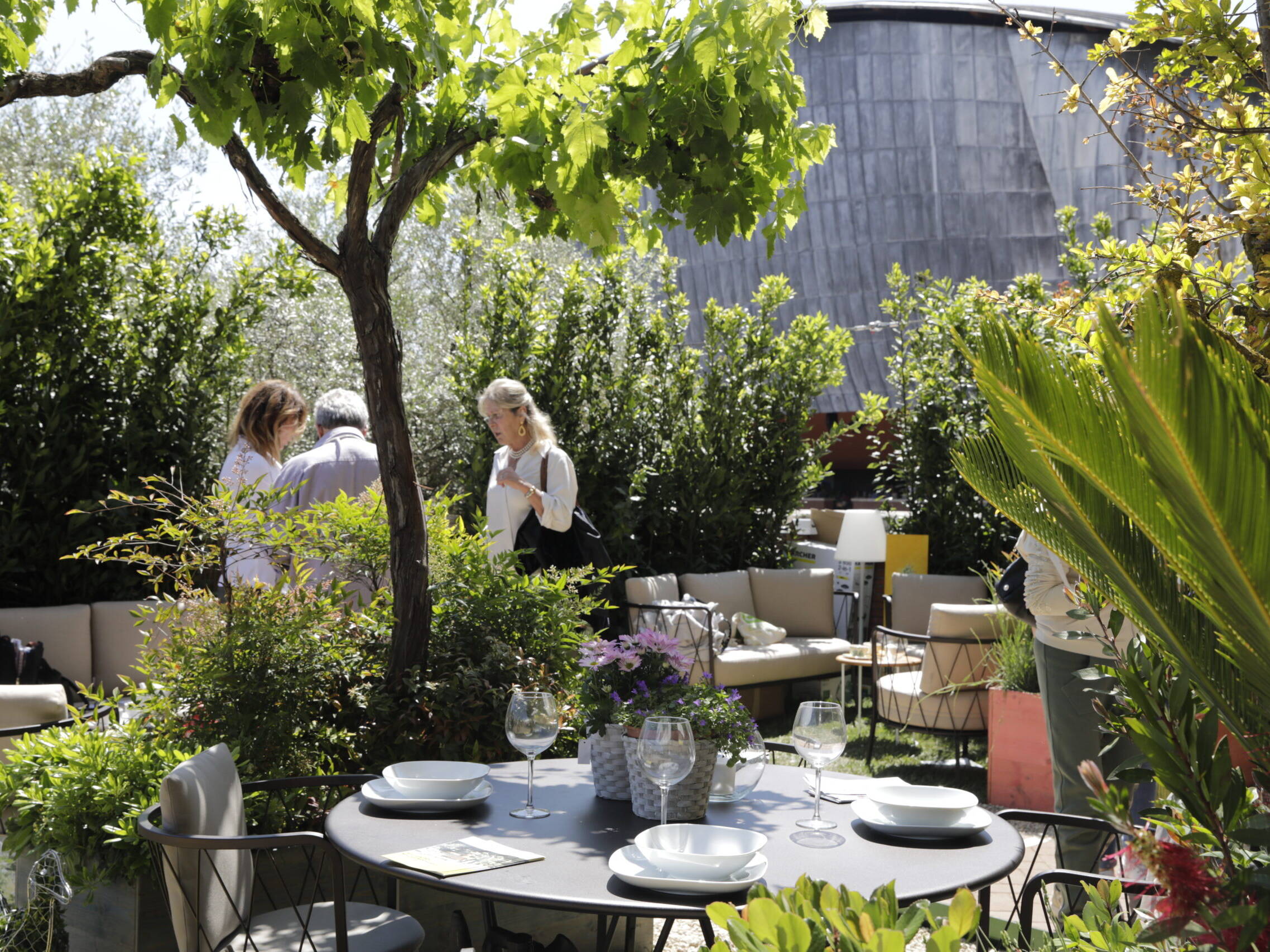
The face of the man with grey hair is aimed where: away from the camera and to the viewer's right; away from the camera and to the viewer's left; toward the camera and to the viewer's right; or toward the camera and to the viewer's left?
away from the camera and to the viewer's left

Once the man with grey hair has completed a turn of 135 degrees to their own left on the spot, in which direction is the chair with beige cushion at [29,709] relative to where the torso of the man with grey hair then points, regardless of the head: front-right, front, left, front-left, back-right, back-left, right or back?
front-right

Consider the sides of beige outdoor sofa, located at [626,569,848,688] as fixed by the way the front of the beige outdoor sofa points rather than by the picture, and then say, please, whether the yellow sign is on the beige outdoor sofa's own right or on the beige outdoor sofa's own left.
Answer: on the beige outdoor sofa's own left

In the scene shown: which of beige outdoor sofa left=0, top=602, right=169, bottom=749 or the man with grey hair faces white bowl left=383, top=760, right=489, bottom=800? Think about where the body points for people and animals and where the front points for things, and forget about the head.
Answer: the beige outdoor sofa

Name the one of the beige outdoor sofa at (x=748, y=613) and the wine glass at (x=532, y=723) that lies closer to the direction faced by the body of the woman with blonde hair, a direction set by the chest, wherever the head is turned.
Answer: the wine glass

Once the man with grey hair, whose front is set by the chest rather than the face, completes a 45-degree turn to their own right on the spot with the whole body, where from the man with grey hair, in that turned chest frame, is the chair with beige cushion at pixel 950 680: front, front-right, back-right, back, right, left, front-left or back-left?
front-right

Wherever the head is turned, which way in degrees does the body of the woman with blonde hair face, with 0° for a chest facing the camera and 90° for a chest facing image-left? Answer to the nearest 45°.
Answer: approximately 45°

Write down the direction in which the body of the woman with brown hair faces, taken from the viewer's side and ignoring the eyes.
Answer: to the viewer's right

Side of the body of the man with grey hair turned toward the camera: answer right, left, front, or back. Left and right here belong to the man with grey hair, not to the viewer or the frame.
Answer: back

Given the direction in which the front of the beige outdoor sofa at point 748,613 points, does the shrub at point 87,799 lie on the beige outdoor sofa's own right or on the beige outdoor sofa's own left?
on the beige outdoor sofa's own right

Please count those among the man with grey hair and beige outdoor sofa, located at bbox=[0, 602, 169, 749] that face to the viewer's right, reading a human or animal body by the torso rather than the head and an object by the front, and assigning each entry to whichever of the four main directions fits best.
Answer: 0

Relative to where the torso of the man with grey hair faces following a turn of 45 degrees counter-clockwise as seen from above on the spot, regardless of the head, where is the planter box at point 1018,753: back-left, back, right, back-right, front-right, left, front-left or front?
back-right
